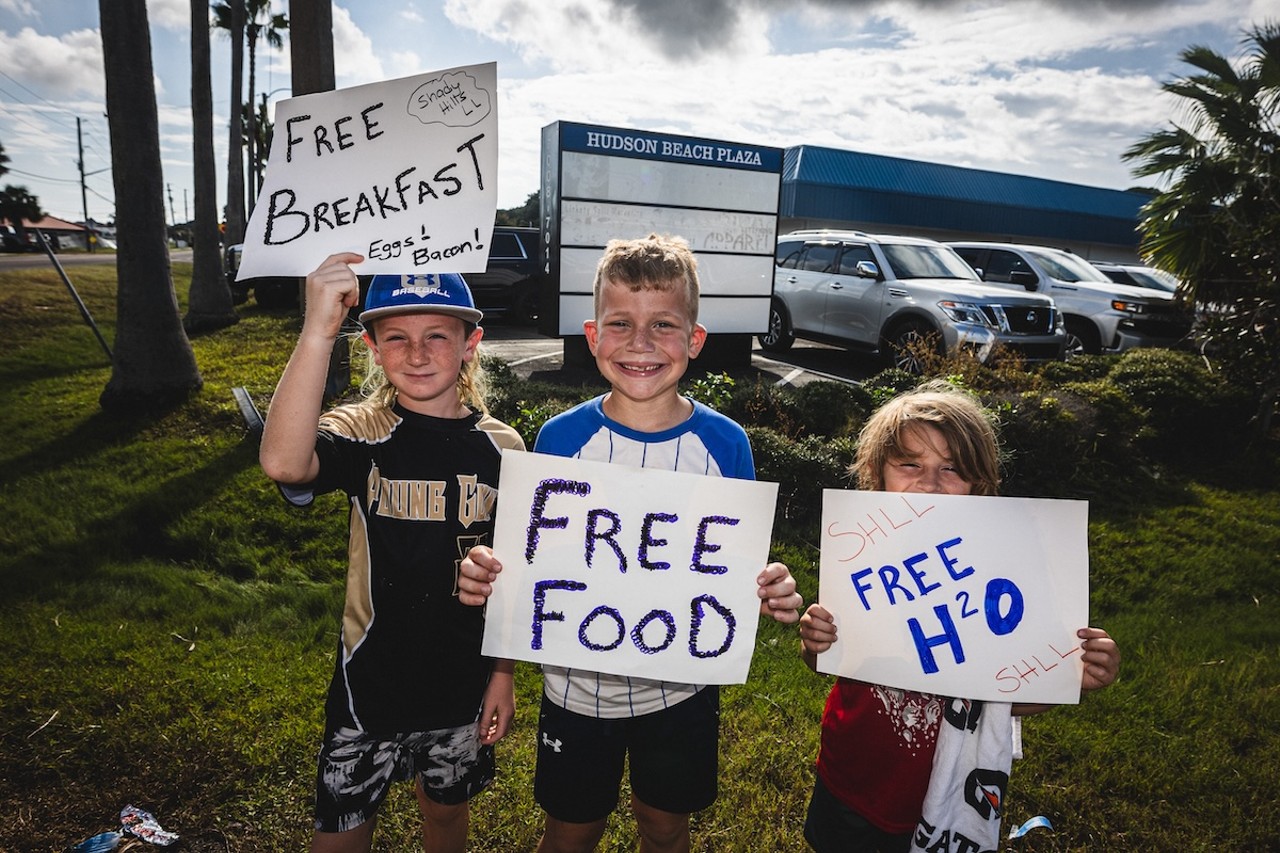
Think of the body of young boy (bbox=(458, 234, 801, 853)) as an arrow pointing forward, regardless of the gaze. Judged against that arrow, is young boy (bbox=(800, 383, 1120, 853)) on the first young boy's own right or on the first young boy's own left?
on the first young boy's own left

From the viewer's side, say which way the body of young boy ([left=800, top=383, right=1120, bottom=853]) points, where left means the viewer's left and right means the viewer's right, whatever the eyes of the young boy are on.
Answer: facing the viewer

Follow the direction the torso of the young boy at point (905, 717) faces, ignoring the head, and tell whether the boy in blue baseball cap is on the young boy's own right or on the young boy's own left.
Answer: on the young boy's own right

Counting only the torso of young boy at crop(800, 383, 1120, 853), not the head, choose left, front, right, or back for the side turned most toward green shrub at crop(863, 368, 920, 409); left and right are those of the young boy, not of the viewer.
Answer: back

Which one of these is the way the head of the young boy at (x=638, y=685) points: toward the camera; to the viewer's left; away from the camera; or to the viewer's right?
toward the camera

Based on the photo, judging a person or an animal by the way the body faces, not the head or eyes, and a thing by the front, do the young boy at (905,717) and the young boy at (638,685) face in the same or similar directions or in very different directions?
same or similar directions

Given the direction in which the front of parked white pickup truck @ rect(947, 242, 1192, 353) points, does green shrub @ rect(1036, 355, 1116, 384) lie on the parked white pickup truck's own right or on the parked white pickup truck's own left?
on the parked white pickup truck's own right

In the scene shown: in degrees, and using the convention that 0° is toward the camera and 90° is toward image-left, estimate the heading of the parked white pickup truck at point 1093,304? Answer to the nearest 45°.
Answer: approximately 315°

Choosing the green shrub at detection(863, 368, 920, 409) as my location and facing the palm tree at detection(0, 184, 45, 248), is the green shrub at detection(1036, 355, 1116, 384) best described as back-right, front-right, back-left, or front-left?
back-right

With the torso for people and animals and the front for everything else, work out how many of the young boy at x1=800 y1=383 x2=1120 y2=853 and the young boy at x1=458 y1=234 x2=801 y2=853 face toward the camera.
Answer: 2

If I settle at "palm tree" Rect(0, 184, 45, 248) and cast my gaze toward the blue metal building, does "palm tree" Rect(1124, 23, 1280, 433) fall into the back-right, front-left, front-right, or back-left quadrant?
front-right

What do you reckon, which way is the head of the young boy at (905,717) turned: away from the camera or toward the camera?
toward the camera

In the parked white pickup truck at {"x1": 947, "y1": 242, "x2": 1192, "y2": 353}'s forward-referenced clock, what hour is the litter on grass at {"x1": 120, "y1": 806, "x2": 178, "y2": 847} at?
The litter on grass is roughly at 2 o'clock from the parked white pickup truck.

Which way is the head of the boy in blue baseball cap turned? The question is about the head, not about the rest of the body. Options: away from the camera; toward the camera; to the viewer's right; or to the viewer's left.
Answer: toward the camera
